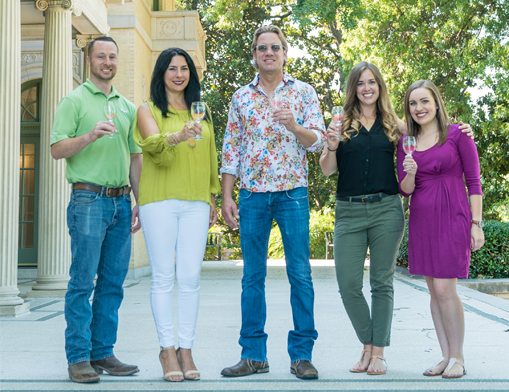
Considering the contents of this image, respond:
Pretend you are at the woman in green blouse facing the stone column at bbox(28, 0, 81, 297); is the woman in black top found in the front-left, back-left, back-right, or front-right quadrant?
back-right

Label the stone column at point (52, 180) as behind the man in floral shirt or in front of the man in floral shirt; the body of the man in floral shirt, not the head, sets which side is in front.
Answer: behind

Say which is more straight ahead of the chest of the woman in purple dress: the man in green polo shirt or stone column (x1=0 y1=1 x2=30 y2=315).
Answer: the man in green polo shirt

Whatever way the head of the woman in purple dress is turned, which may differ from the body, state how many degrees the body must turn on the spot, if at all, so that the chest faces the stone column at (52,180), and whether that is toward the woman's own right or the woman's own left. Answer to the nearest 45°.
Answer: approximately 90° to the woman's own right

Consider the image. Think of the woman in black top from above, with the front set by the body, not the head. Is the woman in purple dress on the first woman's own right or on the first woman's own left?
on the first woman's own left

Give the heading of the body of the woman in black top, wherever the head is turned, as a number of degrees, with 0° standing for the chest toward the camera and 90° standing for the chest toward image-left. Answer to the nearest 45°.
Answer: approximately 0°

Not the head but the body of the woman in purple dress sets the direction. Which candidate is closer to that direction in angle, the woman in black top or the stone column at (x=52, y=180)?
the woman in black top

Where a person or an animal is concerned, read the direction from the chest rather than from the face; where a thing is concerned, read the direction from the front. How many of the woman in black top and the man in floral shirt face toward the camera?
2

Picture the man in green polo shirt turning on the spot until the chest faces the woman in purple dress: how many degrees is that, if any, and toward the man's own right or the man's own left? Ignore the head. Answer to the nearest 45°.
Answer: approximately 45° to the man's own left
